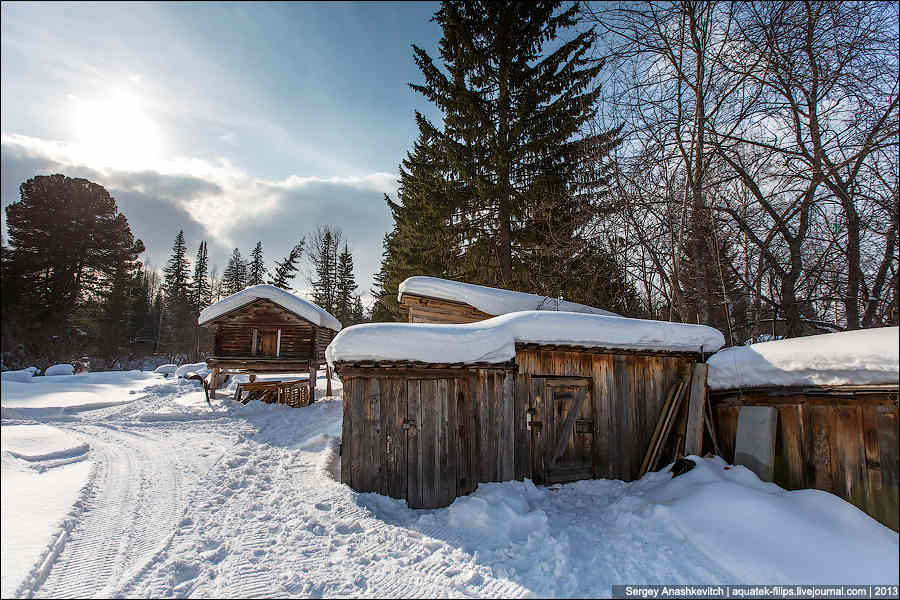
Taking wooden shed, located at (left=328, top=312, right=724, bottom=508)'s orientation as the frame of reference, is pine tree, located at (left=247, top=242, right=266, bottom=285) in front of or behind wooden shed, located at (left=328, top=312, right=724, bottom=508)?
behind

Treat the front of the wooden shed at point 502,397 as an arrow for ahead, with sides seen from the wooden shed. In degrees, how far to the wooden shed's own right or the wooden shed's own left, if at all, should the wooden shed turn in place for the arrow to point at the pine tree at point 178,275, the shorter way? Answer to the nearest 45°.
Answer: approximately 135° to the wooden shed's own right

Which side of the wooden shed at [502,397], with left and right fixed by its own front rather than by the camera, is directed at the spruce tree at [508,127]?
back

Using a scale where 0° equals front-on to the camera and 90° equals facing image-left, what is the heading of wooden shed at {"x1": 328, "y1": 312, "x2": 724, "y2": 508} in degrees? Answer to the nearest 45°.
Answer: approximately 0°

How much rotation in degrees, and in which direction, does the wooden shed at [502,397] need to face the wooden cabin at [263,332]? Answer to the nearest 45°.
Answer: approximately 135° to its right

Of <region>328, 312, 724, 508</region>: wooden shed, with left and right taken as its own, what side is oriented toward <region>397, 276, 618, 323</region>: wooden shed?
back

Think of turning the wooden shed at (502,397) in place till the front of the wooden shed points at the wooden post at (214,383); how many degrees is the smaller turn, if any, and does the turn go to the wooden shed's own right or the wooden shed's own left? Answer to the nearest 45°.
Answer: approximately 135° to the wooden shed's own right
